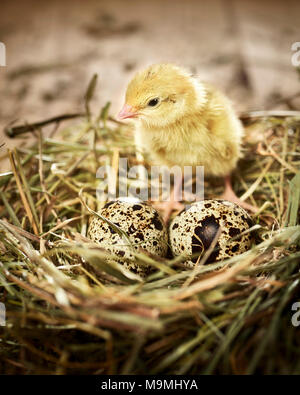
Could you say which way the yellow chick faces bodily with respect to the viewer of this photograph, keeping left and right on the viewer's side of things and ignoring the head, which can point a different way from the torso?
facing the viewer and to the left of the viewer
